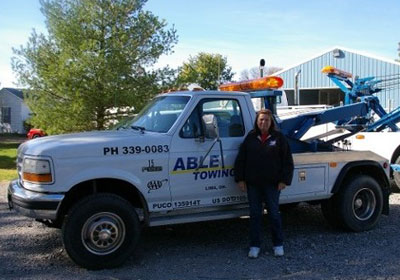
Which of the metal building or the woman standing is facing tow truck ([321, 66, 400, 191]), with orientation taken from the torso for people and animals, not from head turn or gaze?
the metal building

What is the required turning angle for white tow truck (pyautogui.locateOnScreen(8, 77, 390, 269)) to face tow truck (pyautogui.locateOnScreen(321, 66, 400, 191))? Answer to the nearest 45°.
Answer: approximately 180°

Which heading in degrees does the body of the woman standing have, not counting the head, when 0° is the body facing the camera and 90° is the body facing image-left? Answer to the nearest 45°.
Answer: approximately 0°

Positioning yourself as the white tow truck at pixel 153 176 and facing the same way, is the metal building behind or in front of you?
behind

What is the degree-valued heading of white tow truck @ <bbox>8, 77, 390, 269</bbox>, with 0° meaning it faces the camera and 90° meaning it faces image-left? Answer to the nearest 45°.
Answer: approximately 45°

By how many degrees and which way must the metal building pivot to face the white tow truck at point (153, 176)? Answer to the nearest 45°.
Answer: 0° — it already faces it

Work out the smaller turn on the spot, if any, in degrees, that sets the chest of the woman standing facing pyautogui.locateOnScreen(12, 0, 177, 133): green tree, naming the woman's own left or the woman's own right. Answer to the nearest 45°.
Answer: approximately 135° to the woman's own right

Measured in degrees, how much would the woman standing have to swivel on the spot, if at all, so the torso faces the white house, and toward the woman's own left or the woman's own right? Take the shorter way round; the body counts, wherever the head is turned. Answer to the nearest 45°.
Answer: approximately 135° to the woman's own right

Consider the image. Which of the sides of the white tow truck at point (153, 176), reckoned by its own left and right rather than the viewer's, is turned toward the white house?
right

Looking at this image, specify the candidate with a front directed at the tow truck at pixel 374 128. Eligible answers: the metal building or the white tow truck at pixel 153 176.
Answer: the metal building

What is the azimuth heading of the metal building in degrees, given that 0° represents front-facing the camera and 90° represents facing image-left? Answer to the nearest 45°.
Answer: approximately 0°

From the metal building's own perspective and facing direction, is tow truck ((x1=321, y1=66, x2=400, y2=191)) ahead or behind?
ahead
